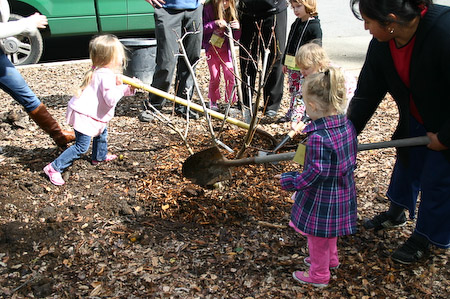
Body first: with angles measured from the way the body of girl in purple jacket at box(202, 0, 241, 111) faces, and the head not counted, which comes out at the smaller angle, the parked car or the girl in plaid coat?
the girl in plaid coat

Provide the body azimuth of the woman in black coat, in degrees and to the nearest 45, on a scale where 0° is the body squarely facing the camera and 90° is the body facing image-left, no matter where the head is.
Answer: approximately 45°

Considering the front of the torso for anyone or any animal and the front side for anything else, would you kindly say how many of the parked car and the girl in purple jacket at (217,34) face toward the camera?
1

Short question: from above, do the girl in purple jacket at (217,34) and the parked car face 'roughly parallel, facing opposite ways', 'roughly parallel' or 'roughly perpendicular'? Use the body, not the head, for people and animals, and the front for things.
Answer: roughly perpendicular

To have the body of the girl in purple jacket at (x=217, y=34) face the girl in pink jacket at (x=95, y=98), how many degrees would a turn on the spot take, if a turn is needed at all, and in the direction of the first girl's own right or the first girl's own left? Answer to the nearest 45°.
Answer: approximately 45° to the first girl's own right

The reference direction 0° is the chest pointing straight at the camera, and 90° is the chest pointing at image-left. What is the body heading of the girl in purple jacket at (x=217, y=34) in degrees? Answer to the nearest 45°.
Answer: approximately 0°

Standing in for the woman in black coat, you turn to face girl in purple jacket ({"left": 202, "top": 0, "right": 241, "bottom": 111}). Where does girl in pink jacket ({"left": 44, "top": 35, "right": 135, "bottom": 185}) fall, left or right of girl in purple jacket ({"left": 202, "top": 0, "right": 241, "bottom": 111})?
left

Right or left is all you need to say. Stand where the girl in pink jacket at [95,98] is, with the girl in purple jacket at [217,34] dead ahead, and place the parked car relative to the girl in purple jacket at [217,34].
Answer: left

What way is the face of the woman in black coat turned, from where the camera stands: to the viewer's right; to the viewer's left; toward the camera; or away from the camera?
to the viewer's left

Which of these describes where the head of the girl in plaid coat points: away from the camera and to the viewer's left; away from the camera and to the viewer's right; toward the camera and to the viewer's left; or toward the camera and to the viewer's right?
away from the camera and to the viewer's left
